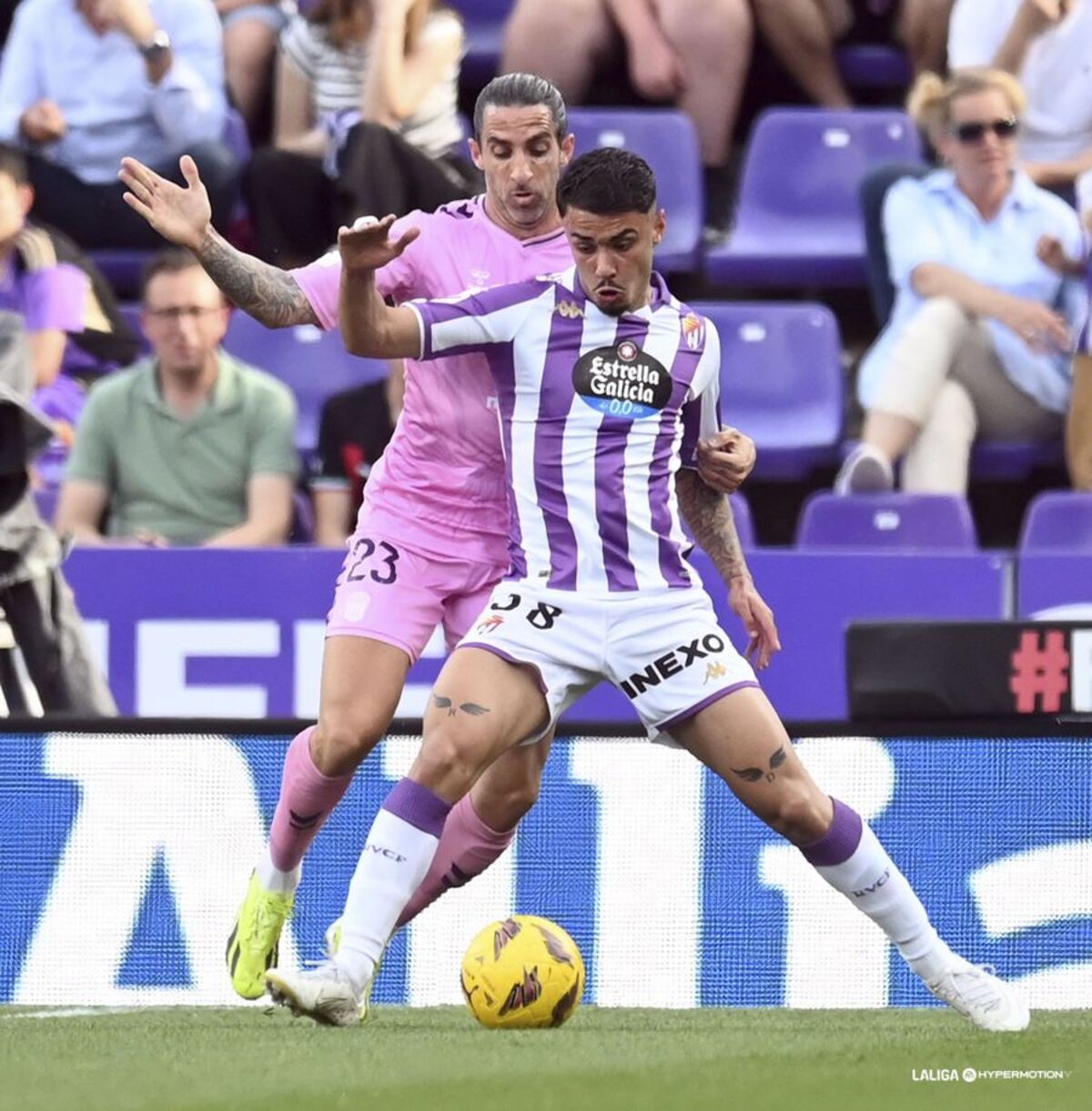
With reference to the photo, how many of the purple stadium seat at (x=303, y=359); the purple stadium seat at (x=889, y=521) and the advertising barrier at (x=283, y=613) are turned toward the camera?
3

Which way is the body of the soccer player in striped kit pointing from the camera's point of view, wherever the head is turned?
toward the camera

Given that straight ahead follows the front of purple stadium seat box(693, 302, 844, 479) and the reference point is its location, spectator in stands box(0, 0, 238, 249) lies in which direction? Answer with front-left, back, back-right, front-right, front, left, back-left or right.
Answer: right

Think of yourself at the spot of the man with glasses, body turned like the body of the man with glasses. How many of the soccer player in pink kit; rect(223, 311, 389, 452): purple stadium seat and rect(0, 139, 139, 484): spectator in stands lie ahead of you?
1

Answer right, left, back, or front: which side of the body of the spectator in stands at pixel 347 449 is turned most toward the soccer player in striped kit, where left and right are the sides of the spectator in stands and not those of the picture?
front

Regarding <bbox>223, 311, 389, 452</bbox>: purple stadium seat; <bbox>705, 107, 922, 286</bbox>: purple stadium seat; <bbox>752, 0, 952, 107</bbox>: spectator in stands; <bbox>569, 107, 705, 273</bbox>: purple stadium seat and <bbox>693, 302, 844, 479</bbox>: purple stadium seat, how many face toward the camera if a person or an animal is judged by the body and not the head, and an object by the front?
5

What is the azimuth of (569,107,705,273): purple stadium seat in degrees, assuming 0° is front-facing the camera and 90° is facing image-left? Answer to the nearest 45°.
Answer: approximately 0°

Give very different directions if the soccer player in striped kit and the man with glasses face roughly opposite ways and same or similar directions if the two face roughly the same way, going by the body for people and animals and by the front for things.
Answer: same or similar directions

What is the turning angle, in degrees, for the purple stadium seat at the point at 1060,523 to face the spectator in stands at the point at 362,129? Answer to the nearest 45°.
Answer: approximately 90° to its right

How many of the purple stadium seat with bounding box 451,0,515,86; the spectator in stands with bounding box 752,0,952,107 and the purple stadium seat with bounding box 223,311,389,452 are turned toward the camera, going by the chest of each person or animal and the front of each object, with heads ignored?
3

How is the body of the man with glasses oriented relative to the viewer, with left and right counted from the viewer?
facing the viewer

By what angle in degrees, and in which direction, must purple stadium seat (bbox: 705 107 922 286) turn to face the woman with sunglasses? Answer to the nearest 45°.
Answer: approximately 45° to its left

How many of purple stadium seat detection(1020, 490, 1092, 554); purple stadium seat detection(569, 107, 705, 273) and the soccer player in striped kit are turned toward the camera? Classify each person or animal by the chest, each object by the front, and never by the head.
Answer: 3

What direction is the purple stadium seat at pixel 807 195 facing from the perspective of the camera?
toward the camera

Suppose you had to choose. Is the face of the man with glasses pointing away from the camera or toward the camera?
toward the camera

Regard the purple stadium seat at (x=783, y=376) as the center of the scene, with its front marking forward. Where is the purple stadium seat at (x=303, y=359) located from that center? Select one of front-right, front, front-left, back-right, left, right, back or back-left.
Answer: right

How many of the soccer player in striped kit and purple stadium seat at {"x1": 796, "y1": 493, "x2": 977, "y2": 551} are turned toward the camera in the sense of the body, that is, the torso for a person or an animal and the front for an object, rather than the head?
2

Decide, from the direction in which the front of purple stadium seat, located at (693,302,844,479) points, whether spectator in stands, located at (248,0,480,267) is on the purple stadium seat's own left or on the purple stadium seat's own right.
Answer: on the purple stadium seat's own right

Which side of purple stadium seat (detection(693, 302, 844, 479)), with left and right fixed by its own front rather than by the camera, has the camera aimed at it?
front

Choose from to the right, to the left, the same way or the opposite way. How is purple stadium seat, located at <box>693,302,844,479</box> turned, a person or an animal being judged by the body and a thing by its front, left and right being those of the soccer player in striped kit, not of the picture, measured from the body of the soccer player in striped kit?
the same way
